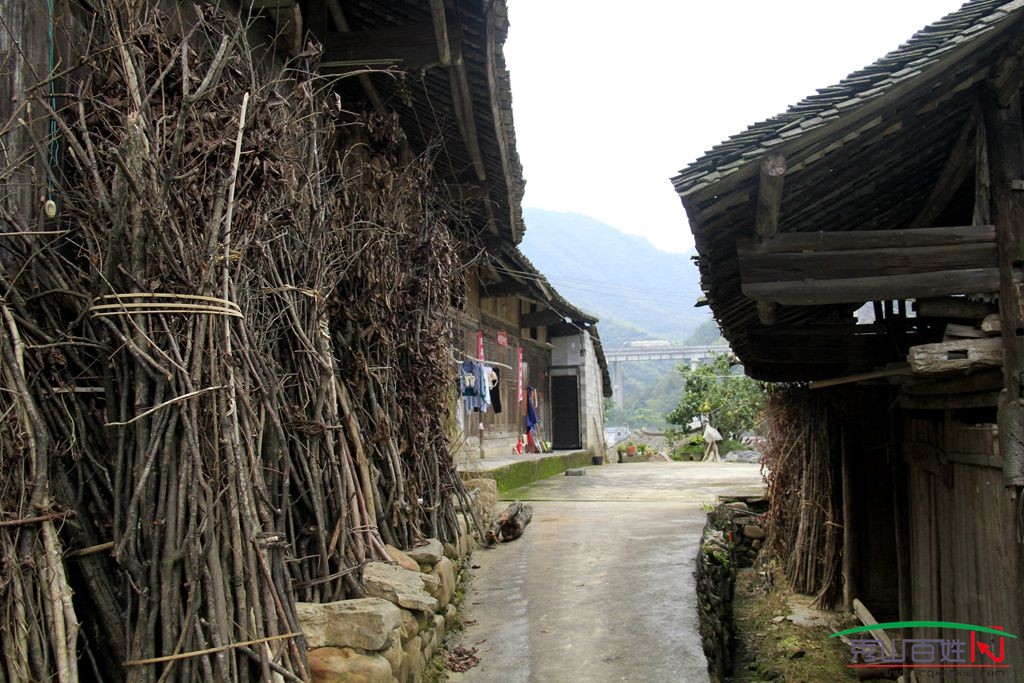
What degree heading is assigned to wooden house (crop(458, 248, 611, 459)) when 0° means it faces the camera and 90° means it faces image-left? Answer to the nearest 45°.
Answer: approximately 315°

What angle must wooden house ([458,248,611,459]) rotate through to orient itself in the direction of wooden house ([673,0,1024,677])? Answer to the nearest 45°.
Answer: approximately 45° to its right

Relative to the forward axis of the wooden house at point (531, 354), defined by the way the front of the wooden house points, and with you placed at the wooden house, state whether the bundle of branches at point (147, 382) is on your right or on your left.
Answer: on your right

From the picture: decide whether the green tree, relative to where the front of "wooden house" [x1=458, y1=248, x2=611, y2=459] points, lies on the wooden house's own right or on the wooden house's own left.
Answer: on the wooden house's own left

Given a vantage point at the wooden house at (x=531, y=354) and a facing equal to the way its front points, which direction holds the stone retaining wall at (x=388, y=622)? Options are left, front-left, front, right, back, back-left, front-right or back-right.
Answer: front-right
